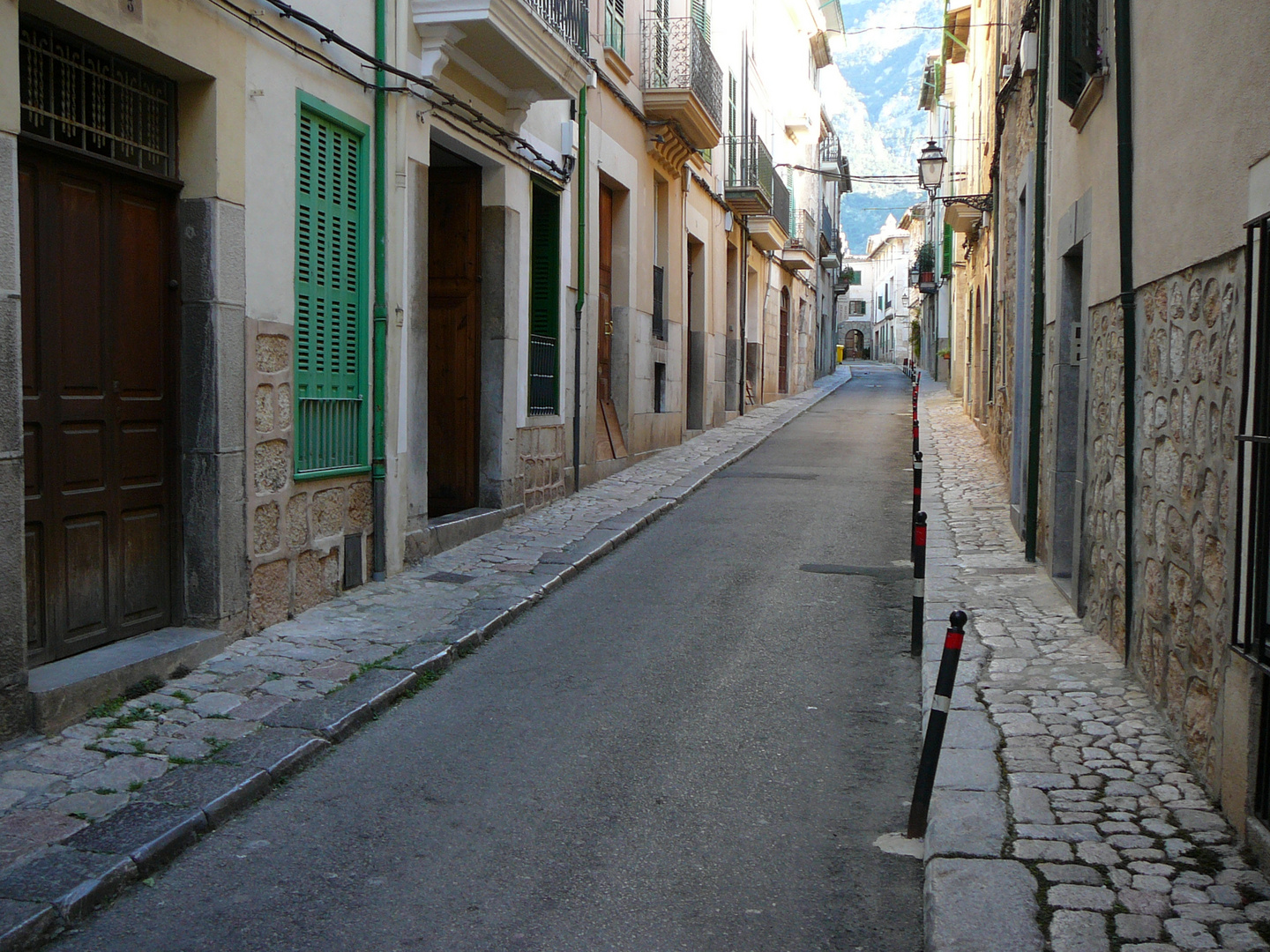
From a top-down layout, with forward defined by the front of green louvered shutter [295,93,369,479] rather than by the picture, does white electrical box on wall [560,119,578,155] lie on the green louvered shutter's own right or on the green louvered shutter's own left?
on the green louvered shutter's own left

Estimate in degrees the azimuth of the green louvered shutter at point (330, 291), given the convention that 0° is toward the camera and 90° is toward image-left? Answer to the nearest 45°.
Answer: approximately 315°

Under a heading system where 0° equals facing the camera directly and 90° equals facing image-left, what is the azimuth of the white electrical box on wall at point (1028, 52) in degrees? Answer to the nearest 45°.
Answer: approximately 90°

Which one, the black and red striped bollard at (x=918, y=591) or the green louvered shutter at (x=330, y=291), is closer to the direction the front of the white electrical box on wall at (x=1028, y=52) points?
the green louvered shutter

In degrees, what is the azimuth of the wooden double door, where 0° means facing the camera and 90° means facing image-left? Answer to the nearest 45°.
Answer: approximately 315°

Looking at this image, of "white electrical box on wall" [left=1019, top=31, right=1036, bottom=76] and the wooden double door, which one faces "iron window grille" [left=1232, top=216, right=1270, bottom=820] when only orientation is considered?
the wooden double door

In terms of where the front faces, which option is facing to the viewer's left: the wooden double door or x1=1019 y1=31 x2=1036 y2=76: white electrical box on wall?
the white electrical box on wall

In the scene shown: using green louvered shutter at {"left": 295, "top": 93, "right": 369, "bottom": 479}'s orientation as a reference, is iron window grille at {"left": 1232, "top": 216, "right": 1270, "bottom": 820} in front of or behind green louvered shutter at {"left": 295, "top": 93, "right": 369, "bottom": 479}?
in front

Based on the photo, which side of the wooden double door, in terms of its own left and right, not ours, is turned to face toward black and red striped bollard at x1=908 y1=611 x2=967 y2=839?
front

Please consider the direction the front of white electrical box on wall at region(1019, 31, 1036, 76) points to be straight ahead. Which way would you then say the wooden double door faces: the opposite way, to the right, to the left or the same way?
the opposite way

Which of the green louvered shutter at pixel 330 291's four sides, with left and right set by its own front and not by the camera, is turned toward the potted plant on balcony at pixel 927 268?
left

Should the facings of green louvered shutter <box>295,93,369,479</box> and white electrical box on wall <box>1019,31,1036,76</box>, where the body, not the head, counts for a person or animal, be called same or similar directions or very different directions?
very different directions
